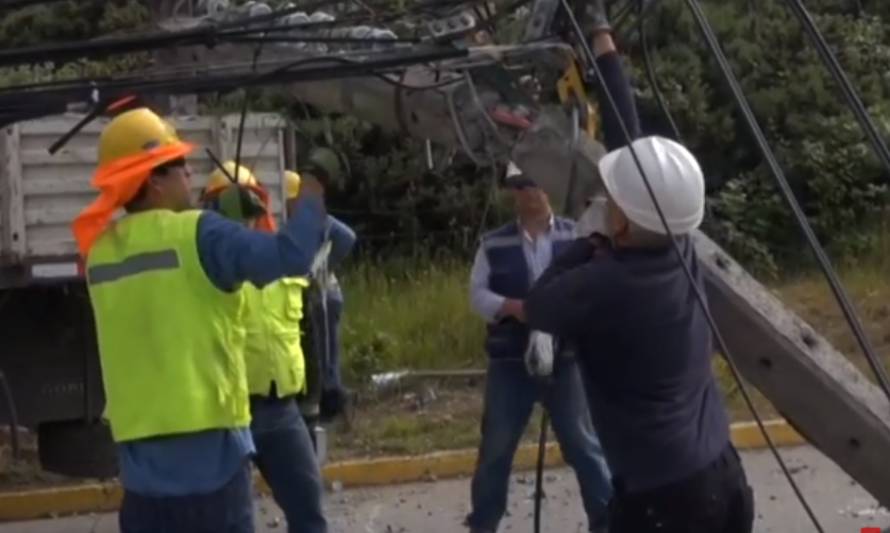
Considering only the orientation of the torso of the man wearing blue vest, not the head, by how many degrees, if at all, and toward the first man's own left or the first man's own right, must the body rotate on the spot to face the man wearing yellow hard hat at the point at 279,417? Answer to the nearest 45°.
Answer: approximately 45° to the first man's own right

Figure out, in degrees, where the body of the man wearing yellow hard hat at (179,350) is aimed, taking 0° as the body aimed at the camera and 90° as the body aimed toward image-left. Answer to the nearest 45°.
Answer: approximately 225°

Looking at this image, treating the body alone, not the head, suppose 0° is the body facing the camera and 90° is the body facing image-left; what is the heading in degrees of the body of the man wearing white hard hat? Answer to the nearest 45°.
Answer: approximately 135°

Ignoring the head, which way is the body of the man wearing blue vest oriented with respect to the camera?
toward the camera

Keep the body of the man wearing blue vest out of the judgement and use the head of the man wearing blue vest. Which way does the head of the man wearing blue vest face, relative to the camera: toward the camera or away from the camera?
toward the camera

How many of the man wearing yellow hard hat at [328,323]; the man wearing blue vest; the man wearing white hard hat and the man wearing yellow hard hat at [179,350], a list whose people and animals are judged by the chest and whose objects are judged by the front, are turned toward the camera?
1

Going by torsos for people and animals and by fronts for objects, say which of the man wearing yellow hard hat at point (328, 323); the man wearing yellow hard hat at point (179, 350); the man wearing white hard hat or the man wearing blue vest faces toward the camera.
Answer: the man wearing blue vest

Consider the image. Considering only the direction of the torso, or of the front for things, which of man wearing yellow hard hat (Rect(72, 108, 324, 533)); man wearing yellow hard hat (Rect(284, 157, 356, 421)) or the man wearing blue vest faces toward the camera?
the man wearing blue vest
